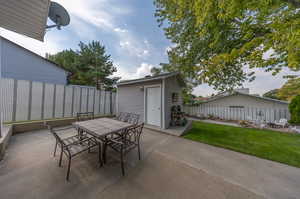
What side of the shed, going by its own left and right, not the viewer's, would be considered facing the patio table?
front

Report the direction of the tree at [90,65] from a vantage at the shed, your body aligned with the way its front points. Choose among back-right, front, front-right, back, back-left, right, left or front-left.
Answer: right

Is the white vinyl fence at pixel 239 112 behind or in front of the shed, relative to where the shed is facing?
behind

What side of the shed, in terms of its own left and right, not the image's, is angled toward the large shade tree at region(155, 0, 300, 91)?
left

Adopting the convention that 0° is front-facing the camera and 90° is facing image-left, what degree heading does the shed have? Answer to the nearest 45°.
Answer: approximately 45°

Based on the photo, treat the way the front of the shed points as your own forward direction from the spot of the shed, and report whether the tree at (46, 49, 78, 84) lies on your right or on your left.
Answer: on your right

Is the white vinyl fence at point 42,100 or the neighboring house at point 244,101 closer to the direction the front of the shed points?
the white vinyl fence

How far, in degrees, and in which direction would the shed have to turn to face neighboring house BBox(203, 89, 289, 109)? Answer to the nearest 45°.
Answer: approximately 135° to its left

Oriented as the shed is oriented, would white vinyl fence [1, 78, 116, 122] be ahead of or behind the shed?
ahead

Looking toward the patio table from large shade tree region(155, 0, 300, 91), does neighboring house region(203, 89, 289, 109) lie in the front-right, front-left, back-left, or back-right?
back-right

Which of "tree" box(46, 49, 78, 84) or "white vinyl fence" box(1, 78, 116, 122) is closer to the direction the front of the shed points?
the white vinyl fence
